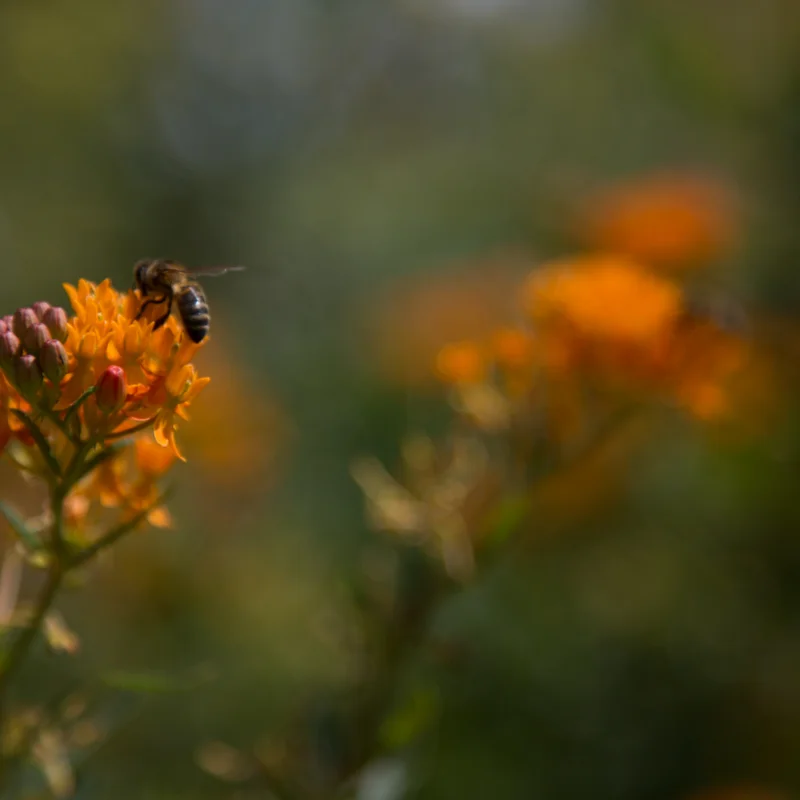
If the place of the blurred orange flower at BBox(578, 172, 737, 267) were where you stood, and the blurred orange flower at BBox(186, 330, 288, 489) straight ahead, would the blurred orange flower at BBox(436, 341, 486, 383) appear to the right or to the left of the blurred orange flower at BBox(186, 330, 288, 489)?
left

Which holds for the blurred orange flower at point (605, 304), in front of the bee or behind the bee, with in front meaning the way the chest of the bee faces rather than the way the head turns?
behind

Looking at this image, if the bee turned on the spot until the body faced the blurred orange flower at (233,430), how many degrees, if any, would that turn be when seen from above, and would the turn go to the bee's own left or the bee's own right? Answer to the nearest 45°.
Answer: approximately 90° to the bee's own right

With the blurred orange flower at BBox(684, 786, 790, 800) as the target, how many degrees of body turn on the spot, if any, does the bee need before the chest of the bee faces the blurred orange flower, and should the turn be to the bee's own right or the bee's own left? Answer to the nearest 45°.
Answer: approximately 135° to the bee's own right

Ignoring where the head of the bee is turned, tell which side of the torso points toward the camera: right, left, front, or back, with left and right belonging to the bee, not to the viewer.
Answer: left

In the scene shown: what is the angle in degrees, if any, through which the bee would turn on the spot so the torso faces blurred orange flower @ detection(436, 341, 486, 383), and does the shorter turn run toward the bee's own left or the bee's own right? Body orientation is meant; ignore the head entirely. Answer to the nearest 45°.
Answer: approximately 135° to the bee's own right
